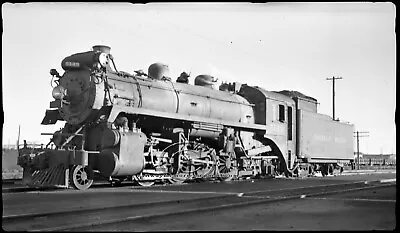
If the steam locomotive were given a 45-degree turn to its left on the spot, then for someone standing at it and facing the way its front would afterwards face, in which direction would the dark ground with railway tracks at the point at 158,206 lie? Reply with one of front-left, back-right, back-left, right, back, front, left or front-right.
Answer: front
